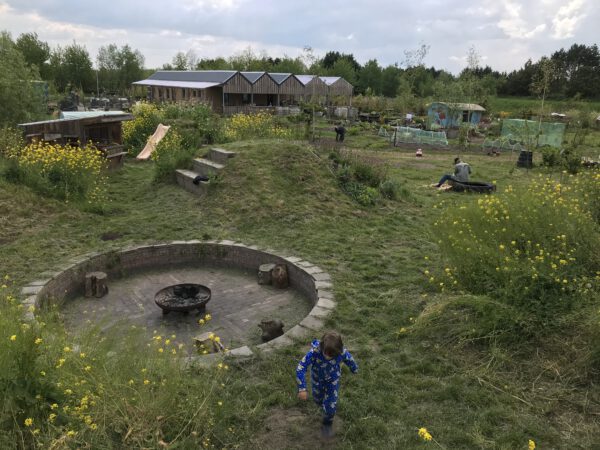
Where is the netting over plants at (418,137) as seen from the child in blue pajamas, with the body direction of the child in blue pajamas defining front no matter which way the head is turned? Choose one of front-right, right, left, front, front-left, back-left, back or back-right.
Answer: back

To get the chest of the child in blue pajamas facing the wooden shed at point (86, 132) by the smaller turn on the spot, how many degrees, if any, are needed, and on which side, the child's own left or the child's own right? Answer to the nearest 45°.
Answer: approximately 135° to the child's own right

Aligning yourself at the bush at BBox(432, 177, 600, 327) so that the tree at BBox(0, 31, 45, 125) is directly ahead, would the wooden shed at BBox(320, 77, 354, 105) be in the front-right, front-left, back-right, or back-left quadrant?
front-right

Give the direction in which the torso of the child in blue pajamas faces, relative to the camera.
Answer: toward the camera

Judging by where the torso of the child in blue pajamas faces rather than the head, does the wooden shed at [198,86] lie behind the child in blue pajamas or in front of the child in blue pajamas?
behind

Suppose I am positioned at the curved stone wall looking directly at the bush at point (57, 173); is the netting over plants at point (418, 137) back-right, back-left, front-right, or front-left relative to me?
front-right

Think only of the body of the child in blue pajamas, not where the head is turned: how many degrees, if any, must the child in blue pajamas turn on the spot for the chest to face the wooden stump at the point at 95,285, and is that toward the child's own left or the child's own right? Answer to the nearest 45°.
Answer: approximately 135° to the child's own right

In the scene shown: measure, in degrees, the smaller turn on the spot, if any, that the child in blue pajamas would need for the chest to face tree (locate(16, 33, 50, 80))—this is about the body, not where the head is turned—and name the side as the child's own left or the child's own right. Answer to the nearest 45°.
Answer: approximately 135° to the child's own right

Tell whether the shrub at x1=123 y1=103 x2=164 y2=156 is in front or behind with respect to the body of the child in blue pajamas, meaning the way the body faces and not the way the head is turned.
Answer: behind

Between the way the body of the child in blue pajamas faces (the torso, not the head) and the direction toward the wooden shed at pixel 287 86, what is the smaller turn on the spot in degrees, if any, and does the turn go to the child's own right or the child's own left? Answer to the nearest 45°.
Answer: approximately 180°

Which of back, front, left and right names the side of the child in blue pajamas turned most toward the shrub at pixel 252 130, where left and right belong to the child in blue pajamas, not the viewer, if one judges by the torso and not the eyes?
back

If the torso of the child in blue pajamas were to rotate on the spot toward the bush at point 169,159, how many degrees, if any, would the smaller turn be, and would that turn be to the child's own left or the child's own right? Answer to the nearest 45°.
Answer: approximately 135° to the child's own right

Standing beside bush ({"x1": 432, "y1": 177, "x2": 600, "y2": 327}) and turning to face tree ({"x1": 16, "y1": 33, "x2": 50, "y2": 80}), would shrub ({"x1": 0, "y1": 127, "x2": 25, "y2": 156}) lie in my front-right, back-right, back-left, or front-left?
front-left

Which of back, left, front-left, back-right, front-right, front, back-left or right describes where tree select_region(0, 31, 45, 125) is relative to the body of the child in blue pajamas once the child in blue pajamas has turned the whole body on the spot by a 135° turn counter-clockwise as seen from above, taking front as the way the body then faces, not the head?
left

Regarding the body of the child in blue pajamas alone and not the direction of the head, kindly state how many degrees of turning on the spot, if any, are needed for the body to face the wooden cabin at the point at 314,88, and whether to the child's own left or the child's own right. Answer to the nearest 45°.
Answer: approximately 180°

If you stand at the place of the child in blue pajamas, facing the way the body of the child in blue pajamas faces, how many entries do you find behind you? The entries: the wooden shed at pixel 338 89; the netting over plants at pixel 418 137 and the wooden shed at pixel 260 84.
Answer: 3
